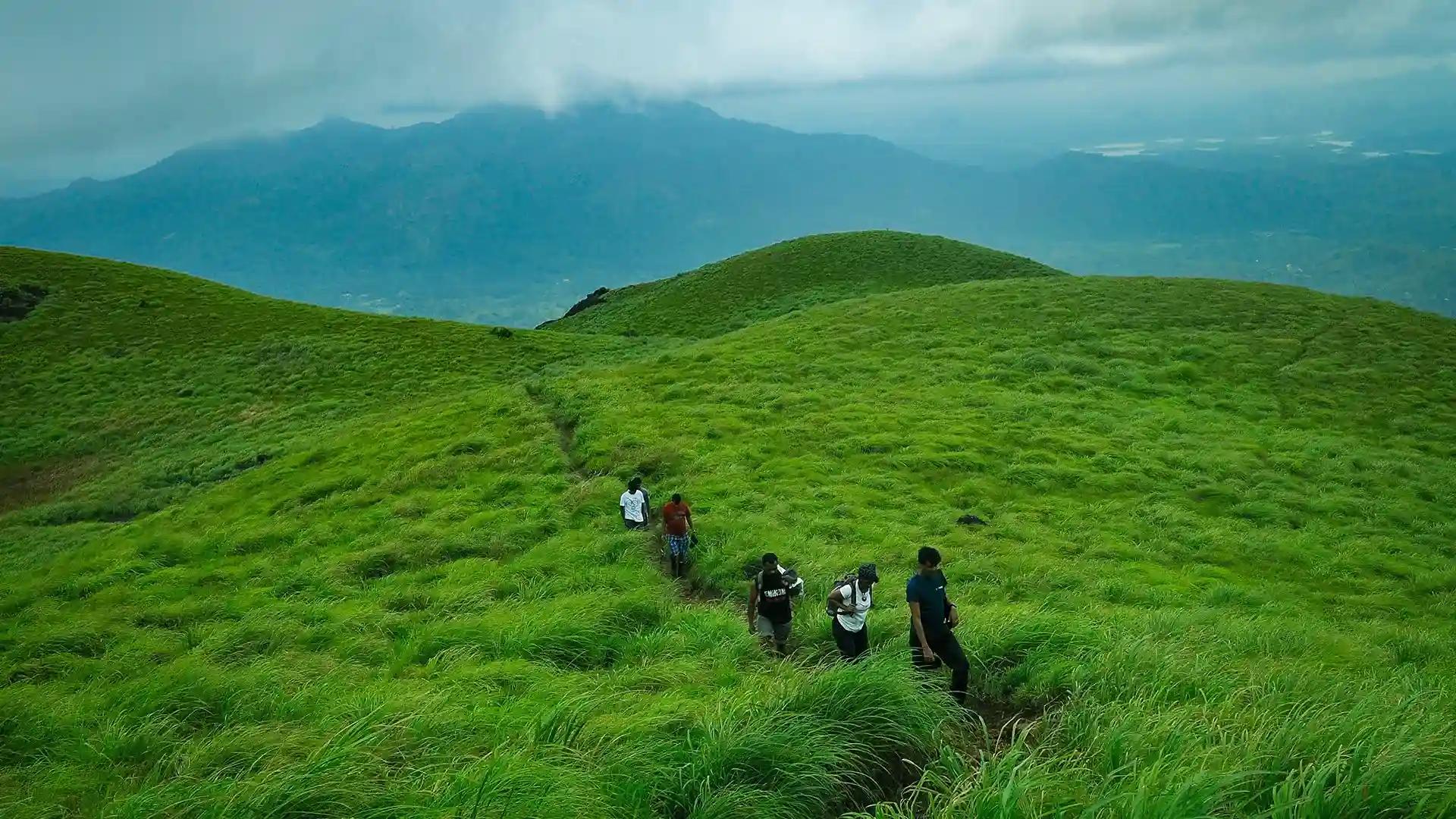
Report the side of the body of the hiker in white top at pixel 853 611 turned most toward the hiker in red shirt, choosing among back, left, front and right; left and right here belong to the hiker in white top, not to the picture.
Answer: back

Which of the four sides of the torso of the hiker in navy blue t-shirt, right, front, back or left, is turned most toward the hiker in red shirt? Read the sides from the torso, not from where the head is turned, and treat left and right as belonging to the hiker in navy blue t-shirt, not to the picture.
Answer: back

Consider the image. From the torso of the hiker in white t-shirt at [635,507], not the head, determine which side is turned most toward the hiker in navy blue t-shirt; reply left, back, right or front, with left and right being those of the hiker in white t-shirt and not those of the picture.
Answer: front

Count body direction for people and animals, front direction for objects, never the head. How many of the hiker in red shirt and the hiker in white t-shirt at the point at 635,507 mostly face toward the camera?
2

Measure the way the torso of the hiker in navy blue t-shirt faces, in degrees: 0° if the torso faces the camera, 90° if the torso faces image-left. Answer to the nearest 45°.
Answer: approximately 315°

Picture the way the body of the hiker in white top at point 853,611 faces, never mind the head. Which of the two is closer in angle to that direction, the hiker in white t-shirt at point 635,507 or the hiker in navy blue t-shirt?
the hiker in navy blue t-shirt

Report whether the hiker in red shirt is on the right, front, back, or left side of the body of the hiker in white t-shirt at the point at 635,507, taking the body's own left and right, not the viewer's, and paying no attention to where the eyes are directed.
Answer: front
